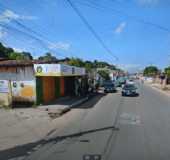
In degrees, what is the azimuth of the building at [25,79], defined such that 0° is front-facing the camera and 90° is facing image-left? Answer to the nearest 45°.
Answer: approximately 315°
